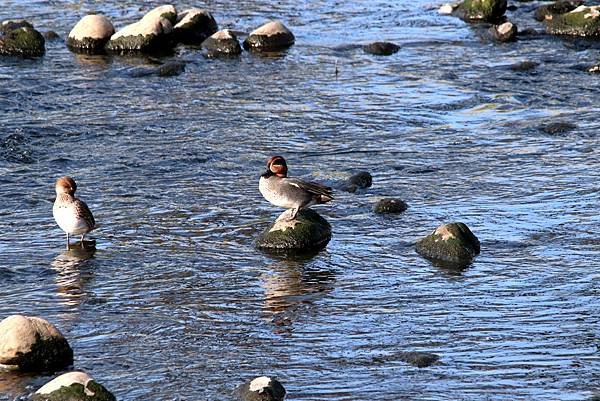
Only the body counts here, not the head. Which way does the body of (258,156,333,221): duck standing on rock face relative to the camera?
to the viewer's left

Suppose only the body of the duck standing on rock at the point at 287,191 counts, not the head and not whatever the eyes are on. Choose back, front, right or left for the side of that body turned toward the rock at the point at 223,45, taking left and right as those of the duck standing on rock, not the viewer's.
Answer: right

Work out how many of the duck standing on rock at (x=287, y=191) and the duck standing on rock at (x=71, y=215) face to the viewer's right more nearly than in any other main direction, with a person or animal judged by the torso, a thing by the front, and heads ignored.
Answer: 0

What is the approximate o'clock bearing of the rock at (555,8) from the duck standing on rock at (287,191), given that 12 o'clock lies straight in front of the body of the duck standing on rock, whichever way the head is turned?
The rock is roughly at 4 o'clock from the duck standing on rock.

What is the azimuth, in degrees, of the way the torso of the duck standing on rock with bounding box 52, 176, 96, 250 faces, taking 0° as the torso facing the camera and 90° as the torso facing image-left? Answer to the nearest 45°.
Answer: approximately 45°

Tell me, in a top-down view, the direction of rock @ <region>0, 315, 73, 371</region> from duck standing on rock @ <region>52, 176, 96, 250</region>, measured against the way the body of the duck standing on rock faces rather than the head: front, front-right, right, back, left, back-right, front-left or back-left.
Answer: front-left

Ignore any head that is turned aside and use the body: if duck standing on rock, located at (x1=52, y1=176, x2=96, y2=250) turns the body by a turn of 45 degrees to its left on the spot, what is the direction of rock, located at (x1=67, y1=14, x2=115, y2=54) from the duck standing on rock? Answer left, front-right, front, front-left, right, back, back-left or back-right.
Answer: back

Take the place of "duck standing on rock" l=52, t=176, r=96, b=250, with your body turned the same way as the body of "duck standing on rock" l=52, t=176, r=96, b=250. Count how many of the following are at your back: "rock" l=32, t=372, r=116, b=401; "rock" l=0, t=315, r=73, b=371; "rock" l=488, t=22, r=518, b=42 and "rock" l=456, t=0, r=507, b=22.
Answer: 2

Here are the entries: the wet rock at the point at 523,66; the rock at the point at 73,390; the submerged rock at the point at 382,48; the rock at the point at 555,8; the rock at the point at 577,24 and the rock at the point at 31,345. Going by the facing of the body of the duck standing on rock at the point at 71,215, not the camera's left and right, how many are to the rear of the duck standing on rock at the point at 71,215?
4

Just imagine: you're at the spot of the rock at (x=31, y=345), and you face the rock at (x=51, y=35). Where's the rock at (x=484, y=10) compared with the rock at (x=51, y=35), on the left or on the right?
right

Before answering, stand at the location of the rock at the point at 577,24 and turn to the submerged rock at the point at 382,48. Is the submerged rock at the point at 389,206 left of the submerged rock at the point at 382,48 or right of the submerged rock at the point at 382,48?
left

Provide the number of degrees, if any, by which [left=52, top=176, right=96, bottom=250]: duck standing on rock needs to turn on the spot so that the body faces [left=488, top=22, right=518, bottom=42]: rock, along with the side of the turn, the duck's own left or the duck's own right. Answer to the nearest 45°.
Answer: approximately 180°

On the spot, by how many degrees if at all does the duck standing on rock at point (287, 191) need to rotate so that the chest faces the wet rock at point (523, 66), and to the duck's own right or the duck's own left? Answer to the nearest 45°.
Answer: approximately 135° to the duck's own right
